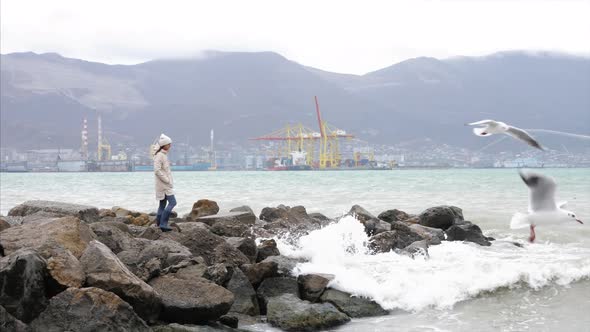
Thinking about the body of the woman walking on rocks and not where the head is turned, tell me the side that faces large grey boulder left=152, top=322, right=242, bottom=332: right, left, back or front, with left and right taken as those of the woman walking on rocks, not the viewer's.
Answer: right

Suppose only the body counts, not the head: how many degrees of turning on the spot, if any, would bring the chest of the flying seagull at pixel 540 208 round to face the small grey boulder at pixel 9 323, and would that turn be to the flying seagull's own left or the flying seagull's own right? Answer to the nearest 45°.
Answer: approximately 135° to the flying seagull's own right

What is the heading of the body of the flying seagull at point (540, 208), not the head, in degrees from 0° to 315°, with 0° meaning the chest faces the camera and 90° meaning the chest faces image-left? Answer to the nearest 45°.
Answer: approximately 270°

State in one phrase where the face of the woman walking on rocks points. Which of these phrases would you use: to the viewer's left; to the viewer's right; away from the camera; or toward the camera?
to the viewer's right

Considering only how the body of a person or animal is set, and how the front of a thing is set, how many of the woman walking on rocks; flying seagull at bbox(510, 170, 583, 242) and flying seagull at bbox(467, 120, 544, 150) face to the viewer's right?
2

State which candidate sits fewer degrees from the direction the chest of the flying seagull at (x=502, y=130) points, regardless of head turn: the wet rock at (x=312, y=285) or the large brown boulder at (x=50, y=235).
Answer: the large brown boulder

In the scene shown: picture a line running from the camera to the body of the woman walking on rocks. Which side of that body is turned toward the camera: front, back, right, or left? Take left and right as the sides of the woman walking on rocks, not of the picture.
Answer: right

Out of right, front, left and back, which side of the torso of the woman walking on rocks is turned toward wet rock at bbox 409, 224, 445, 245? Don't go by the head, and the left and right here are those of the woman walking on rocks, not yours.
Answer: front

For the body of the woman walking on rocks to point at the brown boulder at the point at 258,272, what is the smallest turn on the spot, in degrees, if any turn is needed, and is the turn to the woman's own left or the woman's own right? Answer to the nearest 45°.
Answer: approximately 45° to the woman's own right
